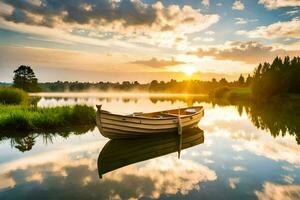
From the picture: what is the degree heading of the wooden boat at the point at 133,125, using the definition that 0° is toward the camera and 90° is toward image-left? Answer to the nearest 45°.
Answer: approximately 45°
